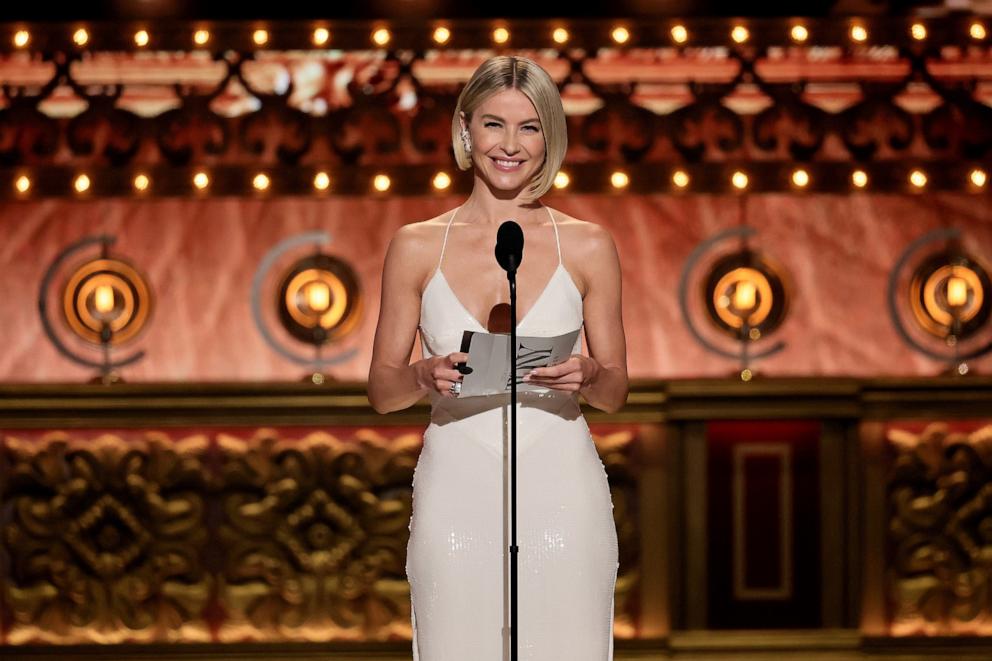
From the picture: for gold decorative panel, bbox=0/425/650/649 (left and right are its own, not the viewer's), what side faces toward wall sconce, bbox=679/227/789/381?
left

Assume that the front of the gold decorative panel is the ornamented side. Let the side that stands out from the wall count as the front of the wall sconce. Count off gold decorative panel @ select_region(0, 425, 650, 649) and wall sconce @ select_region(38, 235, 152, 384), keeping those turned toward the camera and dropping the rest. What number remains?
2

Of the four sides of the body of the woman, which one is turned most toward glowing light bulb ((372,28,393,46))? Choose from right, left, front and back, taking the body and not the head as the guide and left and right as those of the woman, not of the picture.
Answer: back

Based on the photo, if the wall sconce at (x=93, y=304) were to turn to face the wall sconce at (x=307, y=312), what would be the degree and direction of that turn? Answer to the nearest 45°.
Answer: approximately 90° to its left

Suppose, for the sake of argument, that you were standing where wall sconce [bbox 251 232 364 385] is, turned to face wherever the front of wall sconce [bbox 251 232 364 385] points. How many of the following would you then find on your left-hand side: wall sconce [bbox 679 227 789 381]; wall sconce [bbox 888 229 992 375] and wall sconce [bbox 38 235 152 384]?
2

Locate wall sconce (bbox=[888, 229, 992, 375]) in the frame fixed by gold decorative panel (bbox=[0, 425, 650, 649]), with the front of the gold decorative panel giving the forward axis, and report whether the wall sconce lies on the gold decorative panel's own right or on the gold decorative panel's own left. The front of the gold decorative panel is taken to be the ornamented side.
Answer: on the gold decorative panel's own left

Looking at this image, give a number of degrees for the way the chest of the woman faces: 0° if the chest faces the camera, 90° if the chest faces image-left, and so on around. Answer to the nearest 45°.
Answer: approximately 0°
